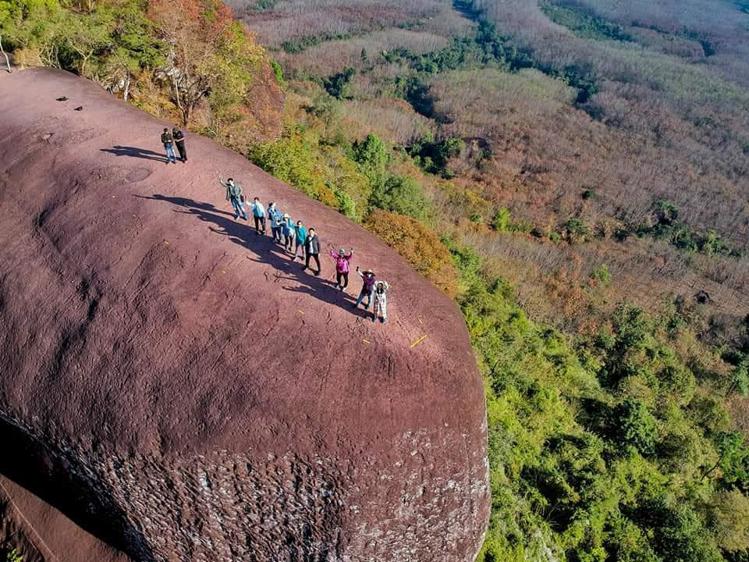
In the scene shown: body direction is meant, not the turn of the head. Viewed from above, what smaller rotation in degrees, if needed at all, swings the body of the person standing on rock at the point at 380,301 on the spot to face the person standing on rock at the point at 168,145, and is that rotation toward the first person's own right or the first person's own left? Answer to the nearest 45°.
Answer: approximately 135° to the first person's own right

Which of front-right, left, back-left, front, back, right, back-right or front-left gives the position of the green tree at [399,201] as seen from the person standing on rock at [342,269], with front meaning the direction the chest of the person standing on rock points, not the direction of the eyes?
back

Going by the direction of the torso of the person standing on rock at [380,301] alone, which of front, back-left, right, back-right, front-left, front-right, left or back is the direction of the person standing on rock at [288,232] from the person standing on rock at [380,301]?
back-right

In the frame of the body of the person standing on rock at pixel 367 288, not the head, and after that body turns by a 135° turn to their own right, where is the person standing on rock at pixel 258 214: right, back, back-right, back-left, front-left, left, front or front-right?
front

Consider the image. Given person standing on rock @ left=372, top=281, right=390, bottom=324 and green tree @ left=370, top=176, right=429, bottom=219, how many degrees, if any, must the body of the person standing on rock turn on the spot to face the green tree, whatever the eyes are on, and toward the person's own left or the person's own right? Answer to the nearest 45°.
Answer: approximately 180°

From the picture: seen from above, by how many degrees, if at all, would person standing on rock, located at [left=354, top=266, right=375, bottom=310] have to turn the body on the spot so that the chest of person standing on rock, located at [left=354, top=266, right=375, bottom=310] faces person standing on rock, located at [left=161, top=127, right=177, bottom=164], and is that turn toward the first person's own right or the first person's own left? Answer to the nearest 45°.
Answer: approximately 135° to the first person's own right

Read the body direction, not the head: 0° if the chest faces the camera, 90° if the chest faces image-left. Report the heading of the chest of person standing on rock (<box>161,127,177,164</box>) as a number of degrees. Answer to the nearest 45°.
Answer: approximately 0°

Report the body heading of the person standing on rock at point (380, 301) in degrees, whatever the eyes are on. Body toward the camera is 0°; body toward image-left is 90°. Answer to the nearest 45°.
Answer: approximately 0°

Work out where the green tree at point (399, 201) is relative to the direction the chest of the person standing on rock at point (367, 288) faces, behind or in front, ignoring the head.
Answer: behind

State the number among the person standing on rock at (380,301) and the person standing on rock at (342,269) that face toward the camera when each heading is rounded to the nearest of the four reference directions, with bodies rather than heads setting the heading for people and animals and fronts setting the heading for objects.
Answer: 2

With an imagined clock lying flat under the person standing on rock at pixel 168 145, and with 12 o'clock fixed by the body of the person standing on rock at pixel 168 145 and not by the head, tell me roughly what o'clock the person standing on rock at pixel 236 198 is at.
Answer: the person standing on rock at pixel 236 198 is roughly at 11 o'clock from the person standing on rock at pixel 168 145.
